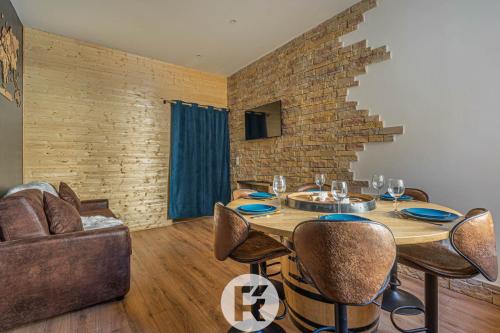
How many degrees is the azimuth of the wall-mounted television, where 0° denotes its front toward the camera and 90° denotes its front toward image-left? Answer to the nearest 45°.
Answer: approximately 45°

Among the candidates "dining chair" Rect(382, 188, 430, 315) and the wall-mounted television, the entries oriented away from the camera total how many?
0

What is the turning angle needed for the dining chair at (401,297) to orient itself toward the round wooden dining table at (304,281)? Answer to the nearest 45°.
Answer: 0° — it already faces it

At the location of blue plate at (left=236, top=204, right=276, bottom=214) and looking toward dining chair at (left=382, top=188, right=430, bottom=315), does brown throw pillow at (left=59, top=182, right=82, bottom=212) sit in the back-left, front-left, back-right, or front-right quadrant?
back-left

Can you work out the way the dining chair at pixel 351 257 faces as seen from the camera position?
facing away from the viewer

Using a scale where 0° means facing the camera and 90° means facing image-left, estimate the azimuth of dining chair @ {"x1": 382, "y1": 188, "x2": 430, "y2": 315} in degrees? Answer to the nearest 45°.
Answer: approximately 45°

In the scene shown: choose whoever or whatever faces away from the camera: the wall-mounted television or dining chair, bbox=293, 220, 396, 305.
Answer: the dining chair

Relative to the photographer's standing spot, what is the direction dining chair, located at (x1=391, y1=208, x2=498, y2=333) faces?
facing away from the viewer and to the left of the viewer

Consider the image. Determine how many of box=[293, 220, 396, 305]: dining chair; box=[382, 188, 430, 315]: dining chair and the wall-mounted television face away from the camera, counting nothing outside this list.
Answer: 1

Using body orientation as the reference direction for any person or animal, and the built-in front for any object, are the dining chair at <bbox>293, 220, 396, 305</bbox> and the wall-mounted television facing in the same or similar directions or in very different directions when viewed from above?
very different directions

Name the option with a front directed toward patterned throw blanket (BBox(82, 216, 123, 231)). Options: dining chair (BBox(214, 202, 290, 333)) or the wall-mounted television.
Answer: the wall-mounted television

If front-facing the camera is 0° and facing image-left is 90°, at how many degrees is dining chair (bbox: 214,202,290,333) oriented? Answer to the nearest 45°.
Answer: approximately 225°

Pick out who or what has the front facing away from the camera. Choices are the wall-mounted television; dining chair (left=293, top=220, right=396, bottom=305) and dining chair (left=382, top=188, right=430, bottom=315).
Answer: dining chair (left=293, top=220, right=396, bottom=305)

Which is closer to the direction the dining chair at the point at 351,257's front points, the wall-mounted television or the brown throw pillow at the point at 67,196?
the wall-mounted television
